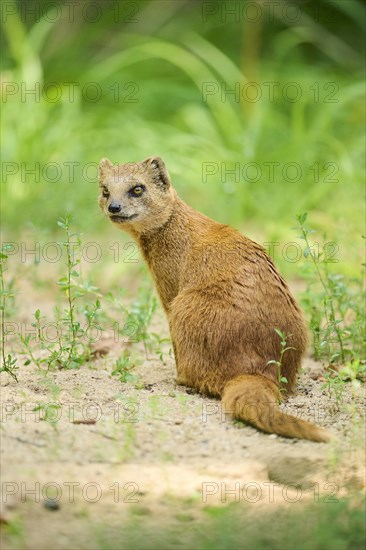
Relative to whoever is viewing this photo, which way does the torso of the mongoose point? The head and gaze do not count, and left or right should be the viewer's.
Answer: facing away from the viewer and to the left of the viewer

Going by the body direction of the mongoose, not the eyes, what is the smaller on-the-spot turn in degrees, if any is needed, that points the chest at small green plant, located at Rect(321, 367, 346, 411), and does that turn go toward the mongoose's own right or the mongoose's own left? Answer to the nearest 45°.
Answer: approximately 135° to the mongoose's own right

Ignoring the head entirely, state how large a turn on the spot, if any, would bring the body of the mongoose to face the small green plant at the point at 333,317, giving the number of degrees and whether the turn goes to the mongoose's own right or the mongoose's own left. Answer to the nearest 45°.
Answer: approximately 90° to the mongoose's own right
